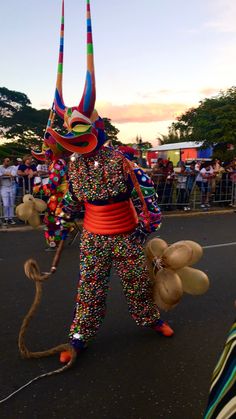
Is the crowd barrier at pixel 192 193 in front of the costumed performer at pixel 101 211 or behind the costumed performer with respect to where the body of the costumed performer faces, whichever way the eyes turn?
behind

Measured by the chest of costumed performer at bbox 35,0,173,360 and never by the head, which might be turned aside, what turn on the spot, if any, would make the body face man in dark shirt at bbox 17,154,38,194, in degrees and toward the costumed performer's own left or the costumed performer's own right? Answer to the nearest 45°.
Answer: approximately 135° to the costumed performer's own right

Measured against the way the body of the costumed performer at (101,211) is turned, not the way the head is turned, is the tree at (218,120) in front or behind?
behind

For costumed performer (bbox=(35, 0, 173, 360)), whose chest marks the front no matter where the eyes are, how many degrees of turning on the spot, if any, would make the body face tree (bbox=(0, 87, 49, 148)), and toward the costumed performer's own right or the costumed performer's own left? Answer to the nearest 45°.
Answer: approximately 135° to the costumed performer's own right

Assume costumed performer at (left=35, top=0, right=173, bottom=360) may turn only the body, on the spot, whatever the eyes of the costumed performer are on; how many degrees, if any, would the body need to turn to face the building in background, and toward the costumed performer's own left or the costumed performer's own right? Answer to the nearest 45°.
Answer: approximately 135° to the costumed performer's own right
